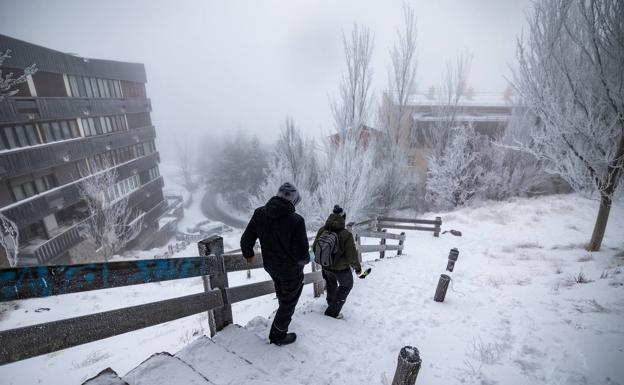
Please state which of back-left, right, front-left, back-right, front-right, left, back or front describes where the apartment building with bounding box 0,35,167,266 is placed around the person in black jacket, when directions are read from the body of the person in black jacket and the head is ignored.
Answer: left

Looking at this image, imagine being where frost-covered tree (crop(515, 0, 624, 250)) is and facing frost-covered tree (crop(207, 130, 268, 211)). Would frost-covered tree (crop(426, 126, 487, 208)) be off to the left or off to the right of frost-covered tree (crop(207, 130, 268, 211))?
right

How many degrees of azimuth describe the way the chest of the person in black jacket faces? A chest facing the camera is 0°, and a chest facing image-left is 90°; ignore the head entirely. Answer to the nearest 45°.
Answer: approximately 225°

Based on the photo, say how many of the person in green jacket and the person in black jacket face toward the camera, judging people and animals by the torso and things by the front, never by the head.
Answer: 0

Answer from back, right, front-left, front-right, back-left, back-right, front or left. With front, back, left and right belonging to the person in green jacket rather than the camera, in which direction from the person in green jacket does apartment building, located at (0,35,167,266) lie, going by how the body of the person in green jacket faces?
left

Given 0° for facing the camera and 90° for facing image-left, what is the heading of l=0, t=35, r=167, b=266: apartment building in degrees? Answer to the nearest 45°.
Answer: approximately 315°

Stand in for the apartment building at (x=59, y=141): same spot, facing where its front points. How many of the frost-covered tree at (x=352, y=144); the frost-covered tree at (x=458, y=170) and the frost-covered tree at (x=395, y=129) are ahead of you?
3

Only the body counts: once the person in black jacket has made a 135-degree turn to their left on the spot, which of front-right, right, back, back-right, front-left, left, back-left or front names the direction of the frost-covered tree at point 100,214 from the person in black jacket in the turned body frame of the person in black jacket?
front-right

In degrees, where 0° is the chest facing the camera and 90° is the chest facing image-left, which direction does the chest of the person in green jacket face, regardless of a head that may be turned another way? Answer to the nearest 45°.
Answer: approximately 225°

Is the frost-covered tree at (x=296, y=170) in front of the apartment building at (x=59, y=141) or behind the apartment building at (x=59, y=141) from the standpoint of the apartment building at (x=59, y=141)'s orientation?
in front

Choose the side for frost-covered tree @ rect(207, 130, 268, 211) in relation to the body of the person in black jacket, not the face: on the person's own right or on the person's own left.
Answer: on the person's own left

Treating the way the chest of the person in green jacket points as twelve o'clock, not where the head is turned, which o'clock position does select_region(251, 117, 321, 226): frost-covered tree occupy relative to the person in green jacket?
The frost-covered tree is roughly at 10 o'clock from the person in green jacket.
